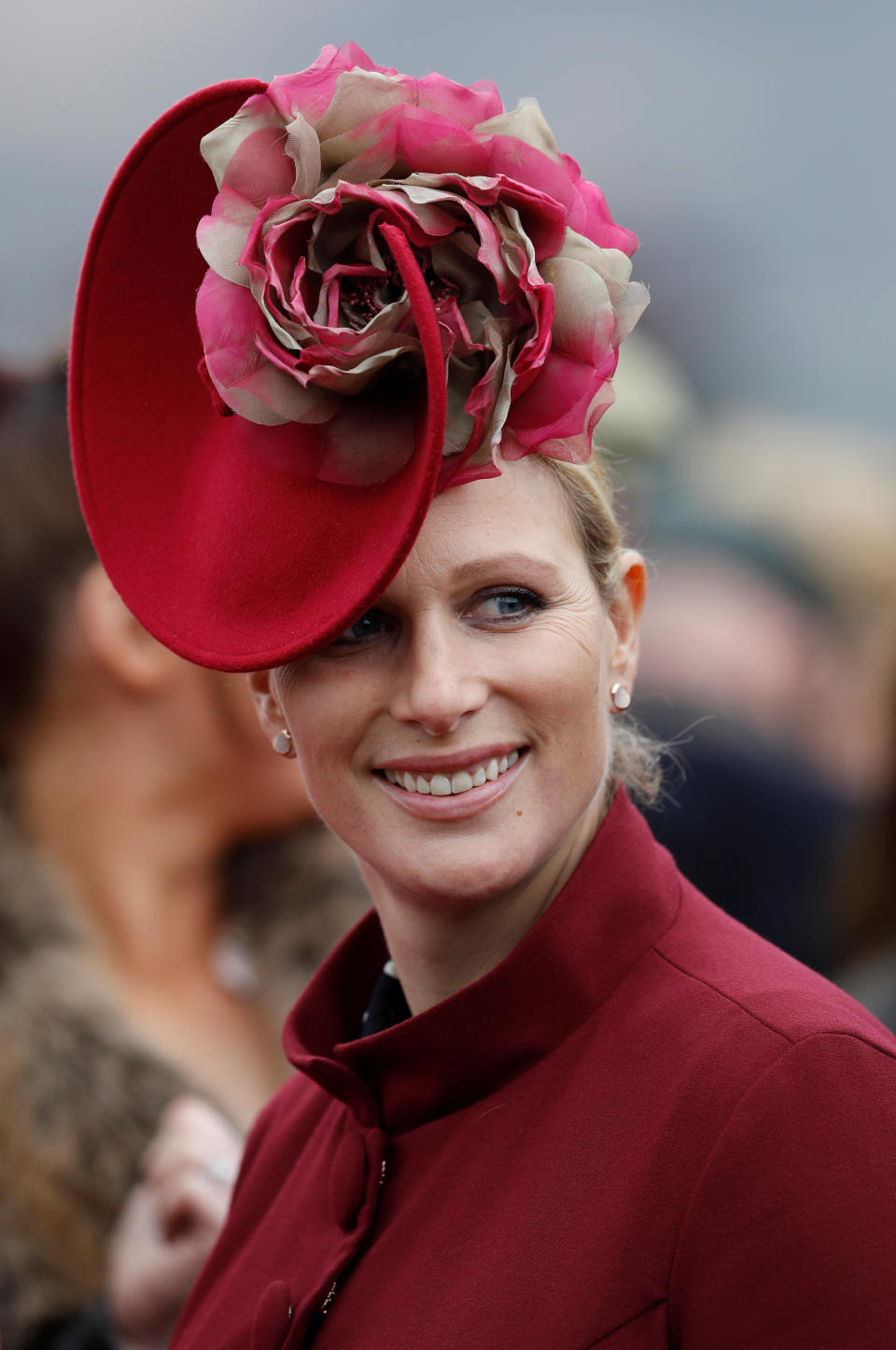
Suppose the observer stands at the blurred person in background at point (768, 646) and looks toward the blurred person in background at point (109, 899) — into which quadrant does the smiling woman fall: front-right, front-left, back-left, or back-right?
front-left

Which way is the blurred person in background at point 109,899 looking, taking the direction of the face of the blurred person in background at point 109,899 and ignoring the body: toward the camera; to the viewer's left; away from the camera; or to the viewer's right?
to the viewer's right

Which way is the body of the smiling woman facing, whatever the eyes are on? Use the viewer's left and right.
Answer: facing the viewer and to the left of the viewer

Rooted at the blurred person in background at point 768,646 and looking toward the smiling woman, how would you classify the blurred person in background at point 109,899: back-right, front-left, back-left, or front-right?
front-right

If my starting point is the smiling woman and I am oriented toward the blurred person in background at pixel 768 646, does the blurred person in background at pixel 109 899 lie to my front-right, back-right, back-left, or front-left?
front-left

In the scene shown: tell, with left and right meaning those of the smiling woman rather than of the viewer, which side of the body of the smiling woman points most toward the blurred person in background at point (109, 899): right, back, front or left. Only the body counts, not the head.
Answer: right

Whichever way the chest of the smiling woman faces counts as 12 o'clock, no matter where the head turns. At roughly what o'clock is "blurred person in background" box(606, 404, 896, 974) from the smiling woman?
The blurred person in background is roughly at 5 o'clock from the smiling woman.

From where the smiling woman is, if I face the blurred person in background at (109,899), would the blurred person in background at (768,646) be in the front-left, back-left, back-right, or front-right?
front-right
